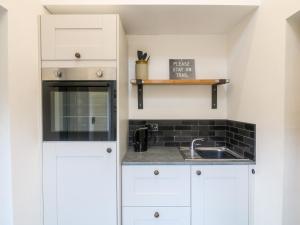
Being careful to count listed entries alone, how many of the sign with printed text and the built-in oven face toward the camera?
2

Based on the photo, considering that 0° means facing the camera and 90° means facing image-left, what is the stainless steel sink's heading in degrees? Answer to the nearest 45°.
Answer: approximately 0°

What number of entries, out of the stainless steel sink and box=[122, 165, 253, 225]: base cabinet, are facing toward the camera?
2

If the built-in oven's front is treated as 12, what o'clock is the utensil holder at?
The utensil holder is roughly at 8 o'clock from the built-in oven.

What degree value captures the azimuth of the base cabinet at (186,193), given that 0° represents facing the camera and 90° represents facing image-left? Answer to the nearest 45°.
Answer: approximately 0°
